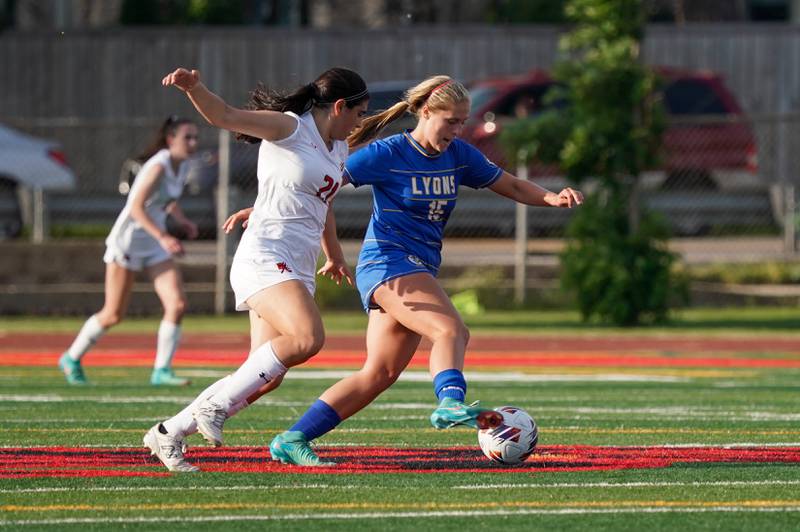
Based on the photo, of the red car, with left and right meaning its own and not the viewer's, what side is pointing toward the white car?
front

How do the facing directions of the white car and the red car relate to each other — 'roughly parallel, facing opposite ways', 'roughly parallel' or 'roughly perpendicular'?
roughly parallel

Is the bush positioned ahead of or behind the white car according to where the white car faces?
behind

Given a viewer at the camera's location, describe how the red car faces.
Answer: facing to the left of the viewer

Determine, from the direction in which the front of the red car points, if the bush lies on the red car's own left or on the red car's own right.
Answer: on the red car's own left

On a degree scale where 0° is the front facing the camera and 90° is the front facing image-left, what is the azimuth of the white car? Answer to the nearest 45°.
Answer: approximately 90°

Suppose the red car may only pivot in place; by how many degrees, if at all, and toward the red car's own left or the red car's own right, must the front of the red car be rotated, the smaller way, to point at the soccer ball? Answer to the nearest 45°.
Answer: approximately 90° to the red car's own left

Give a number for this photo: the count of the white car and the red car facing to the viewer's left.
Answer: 2

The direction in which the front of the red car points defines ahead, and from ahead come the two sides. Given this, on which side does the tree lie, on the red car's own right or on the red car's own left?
on the red car's own left

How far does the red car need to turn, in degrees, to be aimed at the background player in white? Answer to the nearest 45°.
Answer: approximately 45° to its left

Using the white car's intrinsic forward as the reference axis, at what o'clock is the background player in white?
The background player in white is roughly at 9 o'clock from the white car.

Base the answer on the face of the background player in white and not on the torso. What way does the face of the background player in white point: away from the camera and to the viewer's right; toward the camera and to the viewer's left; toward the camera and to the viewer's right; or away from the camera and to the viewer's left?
toward the camera and to the viewer's right

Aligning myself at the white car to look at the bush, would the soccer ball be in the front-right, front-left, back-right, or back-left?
front-right

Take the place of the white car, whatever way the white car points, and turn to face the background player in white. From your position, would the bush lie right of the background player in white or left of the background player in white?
left
